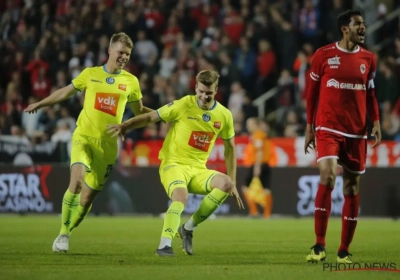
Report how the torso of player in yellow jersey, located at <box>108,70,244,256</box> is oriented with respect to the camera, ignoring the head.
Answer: toward the camera

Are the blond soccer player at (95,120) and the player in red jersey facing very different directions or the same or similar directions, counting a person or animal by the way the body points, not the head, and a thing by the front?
same or similar directions

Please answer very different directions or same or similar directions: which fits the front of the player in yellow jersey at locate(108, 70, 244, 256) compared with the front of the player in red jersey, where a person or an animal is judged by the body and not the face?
same or similar directions

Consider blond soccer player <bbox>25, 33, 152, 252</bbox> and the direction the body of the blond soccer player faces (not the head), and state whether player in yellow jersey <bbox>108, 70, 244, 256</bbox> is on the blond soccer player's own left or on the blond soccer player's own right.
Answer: on the blond soccer player's own left

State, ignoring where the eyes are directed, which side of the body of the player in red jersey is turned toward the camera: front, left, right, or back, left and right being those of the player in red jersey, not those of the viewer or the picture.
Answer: front

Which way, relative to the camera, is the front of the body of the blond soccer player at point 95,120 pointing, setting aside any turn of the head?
toward the camera

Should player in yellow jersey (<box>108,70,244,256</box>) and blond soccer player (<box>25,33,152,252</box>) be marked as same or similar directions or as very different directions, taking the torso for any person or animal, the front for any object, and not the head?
same or similar directions

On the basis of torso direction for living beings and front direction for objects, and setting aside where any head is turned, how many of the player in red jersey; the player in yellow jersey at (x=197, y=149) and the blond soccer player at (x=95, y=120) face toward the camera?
3

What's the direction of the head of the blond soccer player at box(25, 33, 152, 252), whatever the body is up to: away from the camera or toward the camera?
toward the camera

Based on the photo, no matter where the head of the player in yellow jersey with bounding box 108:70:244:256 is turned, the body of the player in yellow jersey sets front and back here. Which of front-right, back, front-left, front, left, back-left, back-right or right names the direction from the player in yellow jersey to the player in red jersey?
front-left

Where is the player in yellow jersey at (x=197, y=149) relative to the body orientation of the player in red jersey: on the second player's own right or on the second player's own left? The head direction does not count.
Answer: on the second player's own right
